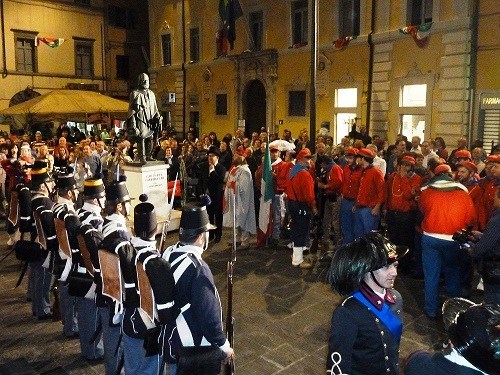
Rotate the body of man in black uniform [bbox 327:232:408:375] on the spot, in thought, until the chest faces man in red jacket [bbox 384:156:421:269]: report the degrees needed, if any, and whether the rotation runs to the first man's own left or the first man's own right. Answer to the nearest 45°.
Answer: approximately 135° to the first man's own left

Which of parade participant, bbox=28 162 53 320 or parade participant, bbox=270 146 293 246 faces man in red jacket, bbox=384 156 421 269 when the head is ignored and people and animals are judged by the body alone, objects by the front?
parade participant, bbox=28 162 53 320

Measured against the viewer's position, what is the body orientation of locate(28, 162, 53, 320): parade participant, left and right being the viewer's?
facing to the right of the viewer

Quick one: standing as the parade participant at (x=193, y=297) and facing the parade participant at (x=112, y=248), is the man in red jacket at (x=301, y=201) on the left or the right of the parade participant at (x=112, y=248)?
right

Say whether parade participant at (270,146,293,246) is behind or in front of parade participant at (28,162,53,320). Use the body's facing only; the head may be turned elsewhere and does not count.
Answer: in front

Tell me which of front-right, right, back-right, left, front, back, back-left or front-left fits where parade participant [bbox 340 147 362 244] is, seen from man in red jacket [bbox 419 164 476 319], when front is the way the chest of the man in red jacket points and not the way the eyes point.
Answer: front-left

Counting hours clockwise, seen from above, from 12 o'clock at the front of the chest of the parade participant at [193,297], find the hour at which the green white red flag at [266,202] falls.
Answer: The green white red flag is roughly at 11 o'clock from the parade participant.

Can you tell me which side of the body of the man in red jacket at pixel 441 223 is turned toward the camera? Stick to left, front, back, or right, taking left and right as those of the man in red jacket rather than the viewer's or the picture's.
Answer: back

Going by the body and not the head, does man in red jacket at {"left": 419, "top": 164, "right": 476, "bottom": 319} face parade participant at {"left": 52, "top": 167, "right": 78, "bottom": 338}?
no

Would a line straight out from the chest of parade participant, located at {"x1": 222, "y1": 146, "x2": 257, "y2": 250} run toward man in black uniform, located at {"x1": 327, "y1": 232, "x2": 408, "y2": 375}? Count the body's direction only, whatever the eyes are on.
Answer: no

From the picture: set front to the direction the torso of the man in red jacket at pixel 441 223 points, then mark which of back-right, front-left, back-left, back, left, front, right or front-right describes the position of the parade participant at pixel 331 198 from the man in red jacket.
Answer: front-left

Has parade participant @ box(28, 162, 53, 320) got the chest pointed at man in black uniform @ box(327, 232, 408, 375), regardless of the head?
no

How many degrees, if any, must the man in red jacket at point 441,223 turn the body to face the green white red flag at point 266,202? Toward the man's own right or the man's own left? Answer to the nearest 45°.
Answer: approximately 45° to the man's own left

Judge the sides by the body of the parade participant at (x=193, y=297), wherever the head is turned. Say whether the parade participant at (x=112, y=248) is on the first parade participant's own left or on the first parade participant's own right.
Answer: on the first parade participant's own left

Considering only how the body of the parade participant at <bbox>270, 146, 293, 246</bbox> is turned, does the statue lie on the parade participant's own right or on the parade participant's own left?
on the parade participant's own right

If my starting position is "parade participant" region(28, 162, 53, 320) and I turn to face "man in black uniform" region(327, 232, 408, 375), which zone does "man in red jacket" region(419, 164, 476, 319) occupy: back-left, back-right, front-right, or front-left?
front-left
